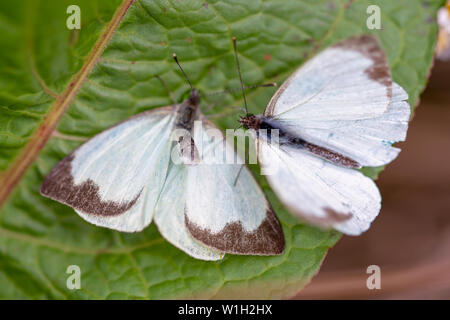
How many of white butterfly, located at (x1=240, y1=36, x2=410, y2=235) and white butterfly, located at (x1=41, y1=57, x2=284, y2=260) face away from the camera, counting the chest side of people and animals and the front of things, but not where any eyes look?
1

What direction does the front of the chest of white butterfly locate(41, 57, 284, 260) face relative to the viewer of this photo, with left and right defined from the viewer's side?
facing away from the viewer

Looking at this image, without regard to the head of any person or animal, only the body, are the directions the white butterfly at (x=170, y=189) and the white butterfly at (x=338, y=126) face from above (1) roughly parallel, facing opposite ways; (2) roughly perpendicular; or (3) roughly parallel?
roughly perpendicular

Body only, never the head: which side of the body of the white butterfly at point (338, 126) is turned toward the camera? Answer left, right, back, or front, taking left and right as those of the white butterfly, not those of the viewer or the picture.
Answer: left
